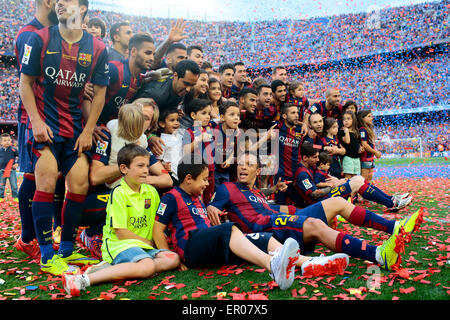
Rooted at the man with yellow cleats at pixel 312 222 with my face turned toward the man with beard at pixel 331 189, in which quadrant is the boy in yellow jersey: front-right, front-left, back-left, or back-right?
back-left

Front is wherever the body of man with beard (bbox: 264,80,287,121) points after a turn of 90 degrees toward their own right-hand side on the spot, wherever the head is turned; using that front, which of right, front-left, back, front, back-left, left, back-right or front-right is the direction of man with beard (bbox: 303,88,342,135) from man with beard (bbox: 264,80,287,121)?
back

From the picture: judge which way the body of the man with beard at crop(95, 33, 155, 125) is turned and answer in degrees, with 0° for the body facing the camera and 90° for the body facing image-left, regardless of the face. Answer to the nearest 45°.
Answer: approximately 315°

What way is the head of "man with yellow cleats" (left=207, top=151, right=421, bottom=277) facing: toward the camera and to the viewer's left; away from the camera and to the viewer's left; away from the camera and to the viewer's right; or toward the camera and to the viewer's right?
toward the camera and to the viewer's left

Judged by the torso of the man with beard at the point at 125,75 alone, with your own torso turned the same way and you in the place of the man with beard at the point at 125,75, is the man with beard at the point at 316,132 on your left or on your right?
on your left

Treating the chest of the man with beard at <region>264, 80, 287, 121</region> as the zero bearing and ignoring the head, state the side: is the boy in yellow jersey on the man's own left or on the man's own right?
on the man's own right

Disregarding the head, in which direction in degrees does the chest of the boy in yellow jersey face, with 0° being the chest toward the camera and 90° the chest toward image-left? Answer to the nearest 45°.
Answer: approximately 315°

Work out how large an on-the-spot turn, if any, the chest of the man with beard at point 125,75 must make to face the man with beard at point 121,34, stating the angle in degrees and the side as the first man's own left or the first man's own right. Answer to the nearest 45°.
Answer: approximately 135° to the first man's own left

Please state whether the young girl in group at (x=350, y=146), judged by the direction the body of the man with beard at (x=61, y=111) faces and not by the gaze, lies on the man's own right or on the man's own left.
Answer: on the man's own left

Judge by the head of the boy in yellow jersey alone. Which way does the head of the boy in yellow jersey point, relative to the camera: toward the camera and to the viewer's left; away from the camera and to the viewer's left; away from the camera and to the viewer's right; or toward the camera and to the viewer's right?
toward the camera and to the viewer's right
